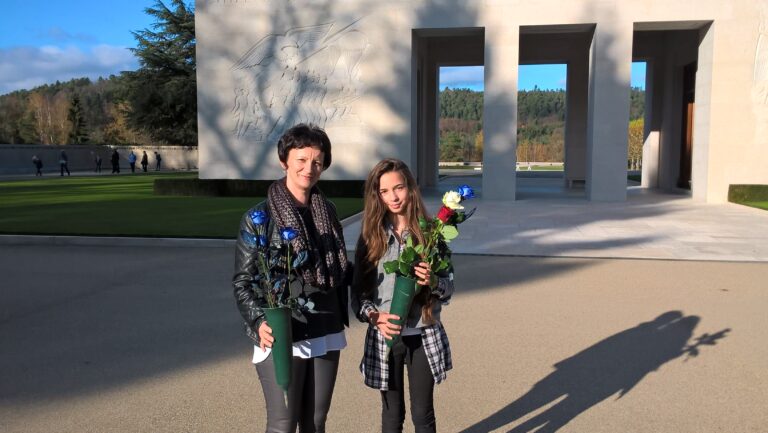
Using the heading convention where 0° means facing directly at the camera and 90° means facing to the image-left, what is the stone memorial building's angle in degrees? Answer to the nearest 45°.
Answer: approximately 0°

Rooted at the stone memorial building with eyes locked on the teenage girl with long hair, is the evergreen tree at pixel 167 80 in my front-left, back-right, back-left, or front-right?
back-right

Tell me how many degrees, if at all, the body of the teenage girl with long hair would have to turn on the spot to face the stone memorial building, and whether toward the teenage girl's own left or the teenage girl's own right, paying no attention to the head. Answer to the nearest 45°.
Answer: approximately 180°

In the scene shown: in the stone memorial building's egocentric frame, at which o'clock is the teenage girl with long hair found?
The teenage girl with long hair is roughly at 12 o'clock from the stone memorial building.

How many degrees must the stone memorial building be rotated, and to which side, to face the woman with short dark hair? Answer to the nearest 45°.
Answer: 0° — it already faces them

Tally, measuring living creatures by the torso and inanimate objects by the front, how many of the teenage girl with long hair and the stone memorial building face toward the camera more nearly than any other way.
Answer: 2

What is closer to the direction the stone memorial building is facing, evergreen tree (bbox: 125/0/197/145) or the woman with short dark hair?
the woman with short dark hair
